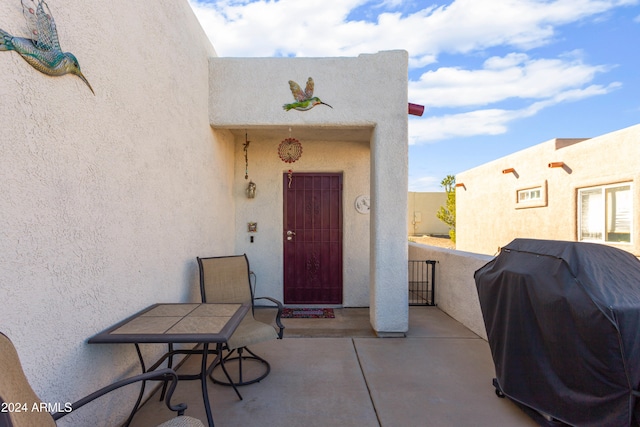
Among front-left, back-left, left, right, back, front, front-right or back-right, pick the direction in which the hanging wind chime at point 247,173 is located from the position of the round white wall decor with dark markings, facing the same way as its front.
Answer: right

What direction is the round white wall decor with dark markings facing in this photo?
toward the camera

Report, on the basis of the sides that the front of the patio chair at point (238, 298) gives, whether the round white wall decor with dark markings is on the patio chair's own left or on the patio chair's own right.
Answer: on the patio chair's own left

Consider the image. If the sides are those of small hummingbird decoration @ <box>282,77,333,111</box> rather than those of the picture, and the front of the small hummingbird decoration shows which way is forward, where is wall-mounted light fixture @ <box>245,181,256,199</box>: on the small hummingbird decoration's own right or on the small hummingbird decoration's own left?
on the small hummingbird decoration's own left

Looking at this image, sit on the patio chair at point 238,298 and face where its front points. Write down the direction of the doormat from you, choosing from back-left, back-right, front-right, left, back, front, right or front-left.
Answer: left

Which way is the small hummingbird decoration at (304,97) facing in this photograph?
to the viewer's right

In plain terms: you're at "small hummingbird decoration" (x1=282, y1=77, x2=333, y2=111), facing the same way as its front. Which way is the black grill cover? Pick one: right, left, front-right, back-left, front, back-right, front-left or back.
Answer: front-right

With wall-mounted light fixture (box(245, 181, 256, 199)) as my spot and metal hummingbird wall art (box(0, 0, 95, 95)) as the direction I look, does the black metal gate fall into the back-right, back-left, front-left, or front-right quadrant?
back-left

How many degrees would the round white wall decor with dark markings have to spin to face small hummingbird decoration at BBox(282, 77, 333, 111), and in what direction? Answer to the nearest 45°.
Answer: approximately 45° to its right

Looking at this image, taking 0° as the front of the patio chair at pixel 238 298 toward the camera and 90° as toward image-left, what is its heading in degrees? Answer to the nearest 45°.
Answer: approximately 315°

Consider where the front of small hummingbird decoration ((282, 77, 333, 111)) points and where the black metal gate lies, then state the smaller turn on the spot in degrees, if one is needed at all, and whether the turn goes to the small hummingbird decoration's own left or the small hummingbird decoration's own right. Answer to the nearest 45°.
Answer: approximately 45° to the small hummingbird decoration's own left

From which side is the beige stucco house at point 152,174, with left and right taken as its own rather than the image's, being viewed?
front

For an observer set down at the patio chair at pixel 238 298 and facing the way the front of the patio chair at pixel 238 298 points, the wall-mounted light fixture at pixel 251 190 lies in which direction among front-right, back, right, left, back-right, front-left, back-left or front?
back-left
